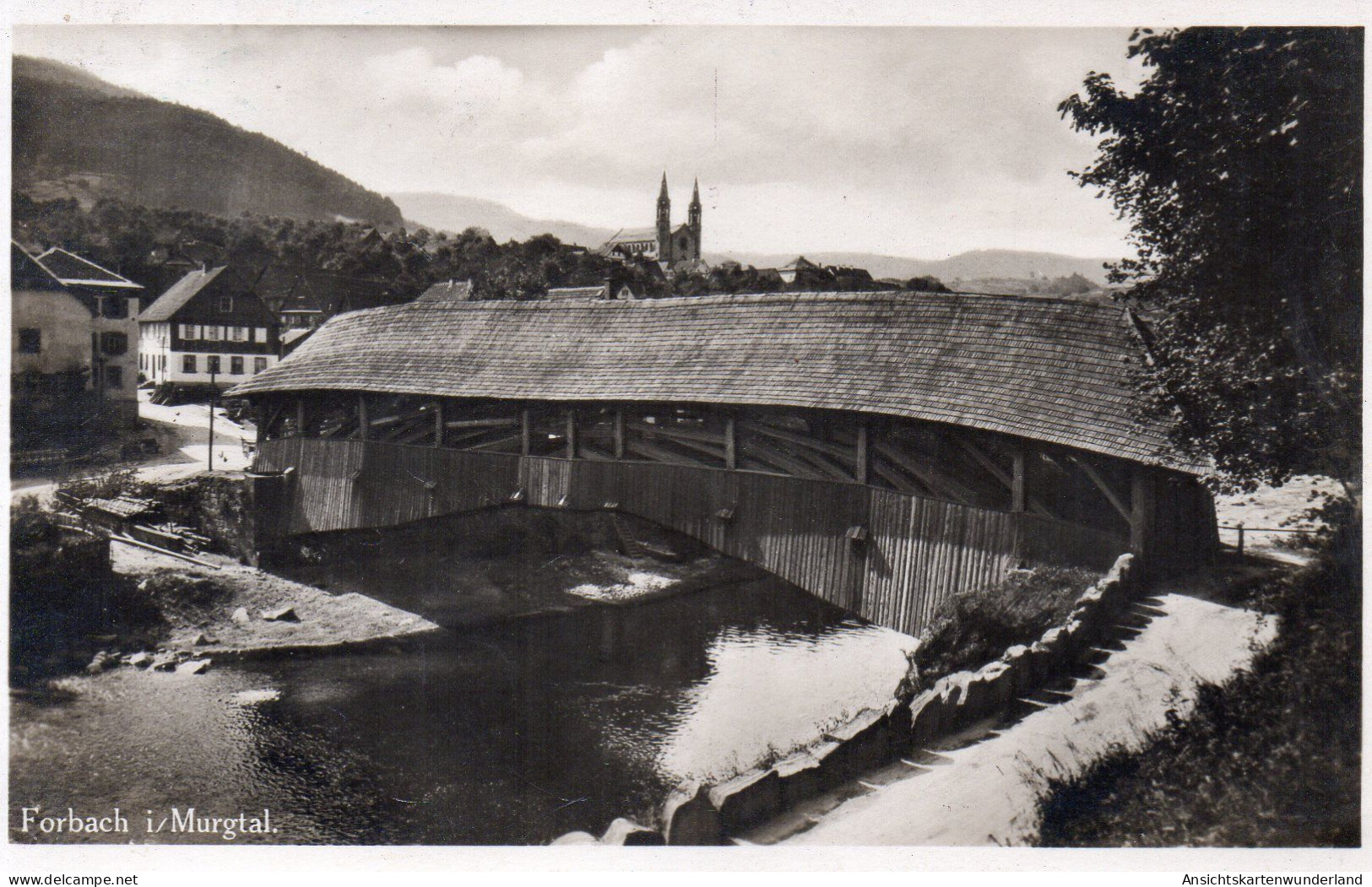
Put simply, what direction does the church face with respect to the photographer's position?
facing the viewer and to the right of the viewer

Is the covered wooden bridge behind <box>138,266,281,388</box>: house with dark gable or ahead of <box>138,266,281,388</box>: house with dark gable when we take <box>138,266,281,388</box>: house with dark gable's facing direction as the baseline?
ahead

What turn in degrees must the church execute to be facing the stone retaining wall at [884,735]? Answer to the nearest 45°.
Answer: approximately 45° to its right

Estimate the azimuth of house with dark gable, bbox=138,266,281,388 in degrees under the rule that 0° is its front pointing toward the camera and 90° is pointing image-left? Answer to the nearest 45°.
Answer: approximately 0°

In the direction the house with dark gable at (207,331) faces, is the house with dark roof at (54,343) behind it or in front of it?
in front

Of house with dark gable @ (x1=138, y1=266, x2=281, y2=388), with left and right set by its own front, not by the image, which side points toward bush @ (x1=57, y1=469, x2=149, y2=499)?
front

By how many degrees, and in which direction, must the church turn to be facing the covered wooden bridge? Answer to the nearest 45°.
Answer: approximately 45° to its right
